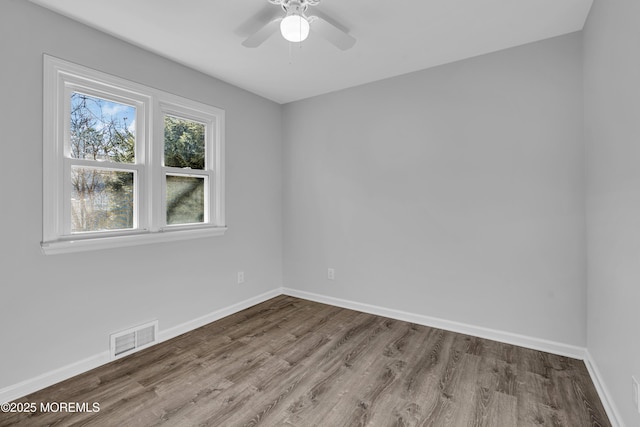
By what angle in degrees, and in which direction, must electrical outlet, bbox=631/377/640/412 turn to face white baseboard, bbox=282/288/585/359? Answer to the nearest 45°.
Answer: approximately 45° to its right

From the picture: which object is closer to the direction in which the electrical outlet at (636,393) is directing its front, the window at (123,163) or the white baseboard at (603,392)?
the window

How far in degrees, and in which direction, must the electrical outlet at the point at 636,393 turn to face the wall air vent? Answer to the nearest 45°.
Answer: approximately 45° to its left

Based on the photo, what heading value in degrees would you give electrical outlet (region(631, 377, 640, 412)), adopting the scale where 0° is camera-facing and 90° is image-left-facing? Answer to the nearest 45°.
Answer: approximately 90°

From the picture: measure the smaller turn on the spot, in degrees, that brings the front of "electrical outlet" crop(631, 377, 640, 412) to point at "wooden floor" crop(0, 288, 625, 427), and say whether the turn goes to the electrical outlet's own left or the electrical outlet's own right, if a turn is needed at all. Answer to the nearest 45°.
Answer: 0° — it already faces it

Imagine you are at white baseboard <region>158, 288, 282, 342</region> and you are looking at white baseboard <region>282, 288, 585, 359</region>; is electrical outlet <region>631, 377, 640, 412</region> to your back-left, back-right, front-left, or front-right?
front-right

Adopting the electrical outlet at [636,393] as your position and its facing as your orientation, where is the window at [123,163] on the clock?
The window is roughly at 11 o'clock from the electrical outlet.

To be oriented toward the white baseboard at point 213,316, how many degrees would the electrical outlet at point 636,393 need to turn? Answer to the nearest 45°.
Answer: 0° — it already faces it

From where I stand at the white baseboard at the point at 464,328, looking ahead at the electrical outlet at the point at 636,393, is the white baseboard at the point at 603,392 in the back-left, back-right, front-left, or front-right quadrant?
front-left

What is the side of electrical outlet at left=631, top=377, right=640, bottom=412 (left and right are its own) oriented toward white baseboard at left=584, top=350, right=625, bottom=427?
right
